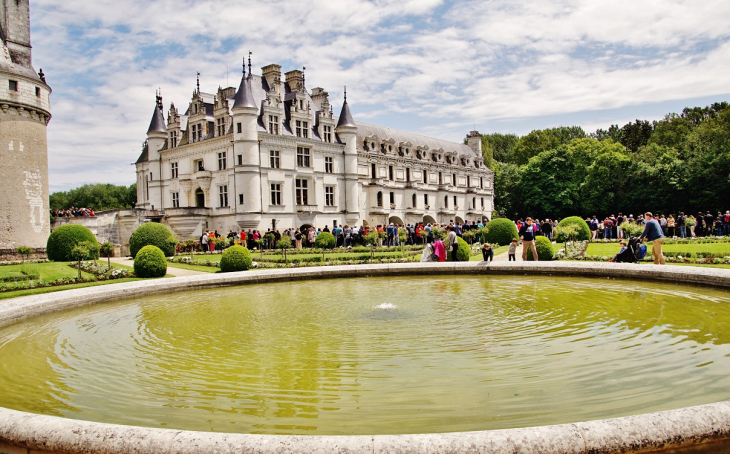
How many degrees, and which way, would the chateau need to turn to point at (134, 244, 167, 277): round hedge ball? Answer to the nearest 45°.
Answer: approximately 45° to its left

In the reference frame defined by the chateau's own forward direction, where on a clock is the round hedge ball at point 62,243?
The round hedge ball is roughly at 11 o'clock from the chateau.

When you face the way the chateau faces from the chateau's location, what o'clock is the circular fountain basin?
The circular fountain basin is roughly at 10 o'clock from the chateau.

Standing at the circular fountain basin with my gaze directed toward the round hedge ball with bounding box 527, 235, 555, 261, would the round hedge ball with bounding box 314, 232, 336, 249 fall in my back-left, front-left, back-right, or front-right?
front-left

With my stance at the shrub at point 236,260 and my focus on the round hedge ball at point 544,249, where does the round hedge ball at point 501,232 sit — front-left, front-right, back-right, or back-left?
front-left

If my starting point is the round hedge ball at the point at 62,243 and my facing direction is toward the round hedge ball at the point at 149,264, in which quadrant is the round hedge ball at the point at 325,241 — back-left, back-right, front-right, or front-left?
front-left

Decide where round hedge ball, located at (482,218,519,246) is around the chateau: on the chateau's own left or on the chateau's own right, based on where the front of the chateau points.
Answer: on the chateau's own left

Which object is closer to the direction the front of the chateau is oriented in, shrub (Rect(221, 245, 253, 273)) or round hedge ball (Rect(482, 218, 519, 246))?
the shrub

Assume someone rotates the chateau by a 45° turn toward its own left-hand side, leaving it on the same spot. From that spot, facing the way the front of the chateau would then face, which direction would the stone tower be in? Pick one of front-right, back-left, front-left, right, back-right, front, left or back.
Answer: front-right

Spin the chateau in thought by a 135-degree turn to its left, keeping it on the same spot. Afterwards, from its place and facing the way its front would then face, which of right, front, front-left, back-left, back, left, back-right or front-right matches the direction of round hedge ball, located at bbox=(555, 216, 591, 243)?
front-right

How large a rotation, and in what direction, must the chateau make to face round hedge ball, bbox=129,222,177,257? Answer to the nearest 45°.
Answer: approximately 45° to its left

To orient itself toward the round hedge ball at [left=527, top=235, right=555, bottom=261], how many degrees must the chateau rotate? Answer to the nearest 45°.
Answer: approximately 90° to its left

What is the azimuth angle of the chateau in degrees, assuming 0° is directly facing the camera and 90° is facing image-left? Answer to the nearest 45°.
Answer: approximately 45°

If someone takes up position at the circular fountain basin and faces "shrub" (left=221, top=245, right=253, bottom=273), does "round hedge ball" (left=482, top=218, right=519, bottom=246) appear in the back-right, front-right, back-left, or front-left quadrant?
front-right

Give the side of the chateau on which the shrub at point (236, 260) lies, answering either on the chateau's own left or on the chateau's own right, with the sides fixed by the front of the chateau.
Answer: on the chateau's own left
